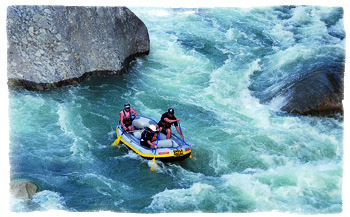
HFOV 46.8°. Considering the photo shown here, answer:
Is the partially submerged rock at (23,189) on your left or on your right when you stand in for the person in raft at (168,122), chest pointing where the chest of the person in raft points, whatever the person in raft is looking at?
on your right

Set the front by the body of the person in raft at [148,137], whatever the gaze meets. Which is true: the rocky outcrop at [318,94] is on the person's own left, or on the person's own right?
on the person's own left

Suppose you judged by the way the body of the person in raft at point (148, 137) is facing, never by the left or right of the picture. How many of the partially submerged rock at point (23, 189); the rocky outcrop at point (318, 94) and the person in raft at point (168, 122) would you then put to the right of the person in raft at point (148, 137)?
1

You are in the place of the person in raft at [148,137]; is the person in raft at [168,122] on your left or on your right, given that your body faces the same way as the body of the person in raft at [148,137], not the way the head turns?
on your left

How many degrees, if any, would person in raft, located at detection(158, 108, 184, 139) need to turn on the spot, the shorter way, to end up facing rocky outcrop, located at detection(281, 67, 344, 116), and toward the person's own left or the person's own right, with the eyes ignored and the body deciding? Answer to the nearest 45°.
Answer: approximately 90° to the person's own left

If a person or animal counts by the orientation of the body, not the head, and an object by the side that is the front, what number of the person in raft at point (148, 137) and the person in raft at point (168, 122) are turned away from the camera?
0

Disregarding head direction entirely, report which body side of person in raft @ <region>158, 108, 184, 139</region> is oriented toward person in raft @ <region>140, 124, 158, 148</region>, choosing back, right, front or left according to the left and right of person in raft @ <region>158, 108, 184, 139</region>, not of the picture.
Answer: right

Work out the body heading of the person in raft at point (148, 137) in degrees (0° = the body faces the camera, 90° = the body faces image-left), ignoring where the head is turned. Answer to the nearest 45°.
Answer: approximately 315°

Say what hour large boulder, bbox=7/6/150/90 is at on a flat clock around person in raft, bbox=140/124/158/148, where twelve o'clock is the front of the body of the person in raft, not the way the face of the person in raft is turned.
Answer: The large boulder is roughly at 6 o'clock from the person in raft.

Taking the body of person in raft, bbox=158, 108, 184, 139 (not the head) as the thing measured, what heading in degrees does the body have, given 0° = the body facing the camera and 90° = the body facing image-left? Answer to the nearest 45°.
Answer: approximately 315°

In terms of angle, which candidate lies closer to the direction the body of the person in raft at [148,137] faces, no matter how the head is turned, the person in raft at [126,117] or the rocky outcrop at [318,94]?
the rocky outcrop
